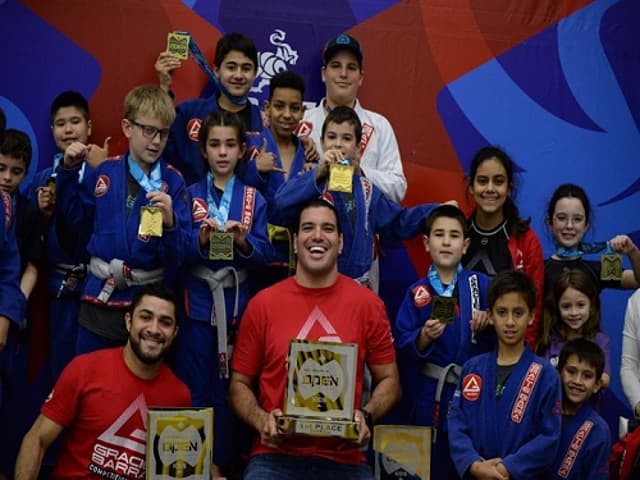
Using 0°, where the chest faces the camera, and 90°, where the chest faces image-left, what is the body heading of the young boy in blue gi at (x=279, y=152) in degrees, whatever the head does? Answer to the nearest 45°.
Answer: approximately 0°

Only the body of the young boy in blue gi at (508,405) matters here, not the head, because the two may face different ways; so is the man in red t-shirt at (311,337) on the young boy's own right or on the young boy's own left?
on the young boy's own right

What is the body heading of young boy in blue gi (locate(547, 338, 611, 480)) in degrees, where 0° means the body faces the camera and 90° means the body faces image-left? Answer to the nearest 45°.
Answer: approximately 45°

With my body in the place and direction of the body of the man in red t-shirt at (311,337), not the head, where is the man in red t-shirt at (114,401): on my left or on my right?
on my right

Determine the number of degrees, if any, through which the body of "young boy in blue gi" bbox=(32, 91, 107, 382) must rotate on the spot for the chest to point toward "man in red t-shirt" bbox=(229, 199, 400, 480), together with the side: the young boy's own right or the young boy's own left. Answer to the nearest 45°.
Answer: approximately 45° to the young boy's own left

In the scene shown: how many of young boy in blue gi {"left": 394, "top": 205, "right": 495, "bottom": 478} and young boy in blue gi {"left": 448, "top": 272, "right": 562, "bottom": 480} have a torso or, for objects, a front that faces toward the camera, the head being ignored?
2
